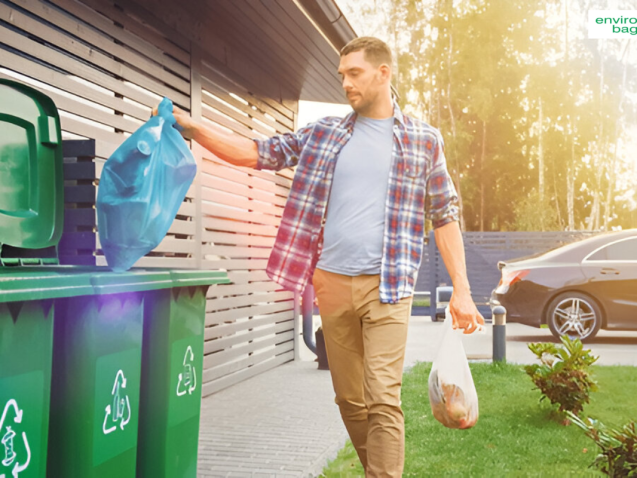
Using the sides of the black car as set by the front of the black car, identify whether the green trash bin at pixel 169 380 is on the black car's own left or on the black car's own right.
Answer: on the black car's own right

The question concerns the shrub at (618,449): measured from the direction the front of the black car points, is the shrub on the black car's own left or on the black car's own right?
on the black car's own right

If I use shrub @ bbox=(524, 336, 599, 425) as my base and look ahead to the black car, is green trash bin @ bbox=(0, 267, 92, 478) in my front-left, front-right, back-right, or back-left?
back-left

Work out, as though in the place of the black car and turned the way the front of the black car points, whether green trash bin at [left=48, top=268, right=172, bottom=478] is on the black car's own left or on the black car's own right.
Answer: on the black car's own right

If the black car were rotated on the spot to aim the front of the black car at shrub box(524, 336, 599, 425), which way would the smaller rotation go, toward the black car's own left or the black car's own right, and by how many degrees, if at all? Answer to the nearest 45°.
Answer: approximately 90° to the black car's own right

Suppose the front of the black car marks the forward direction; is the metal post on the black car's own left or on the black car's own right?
on the black car's own right

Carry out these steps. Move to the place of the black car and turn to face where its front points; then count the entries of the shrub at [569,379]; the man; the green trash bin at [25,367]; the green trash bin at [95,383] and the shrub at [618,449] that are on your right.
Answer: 5

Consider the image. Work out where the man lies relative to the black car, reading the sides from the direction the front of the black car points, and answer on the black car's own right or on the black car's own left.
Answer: on the black car's own right

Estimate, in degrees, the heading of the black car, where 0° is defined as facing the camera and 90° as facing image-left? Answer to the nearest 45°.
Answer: approximately 270°
